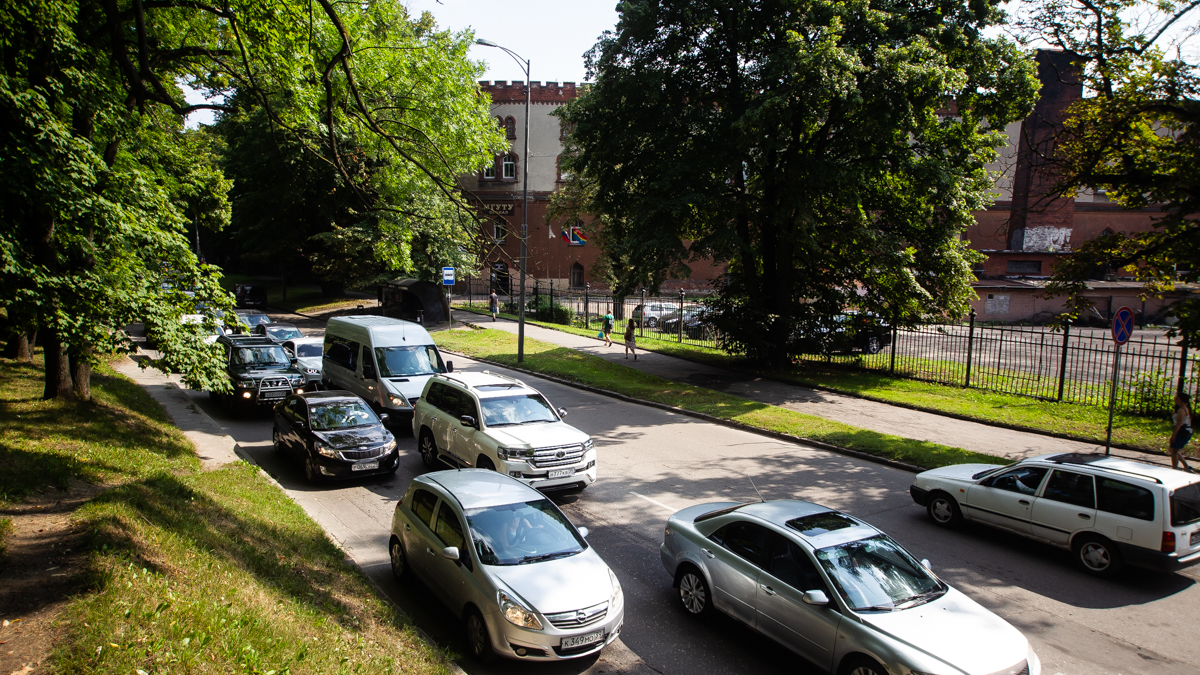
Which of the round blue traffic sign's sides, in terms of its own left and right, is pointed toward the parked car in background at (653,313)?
back

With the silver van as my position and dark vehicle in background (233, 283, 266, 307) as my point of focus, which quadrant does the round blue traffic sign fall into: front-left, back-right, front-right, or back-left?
back-right

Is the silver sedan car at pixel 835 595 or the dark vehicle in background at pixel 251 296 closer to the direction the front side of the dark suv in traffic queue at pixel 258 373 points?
the silver sedan car

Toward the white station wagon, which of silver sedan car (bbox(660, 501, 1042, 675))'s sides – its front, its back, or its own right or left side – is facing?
left

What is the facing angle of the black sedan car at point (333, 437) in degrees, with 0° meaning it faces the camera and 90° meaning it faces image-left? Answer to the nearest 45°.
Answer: approximately 315°

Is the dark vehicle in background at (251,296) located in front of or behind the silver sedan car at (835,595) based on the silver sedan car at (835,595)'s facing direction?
behind

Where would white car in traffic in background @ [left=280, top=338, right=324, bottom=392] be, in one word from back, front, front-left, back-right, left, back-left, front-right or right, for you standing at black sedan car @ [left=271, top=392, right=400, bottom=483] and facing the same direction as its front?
back-left
